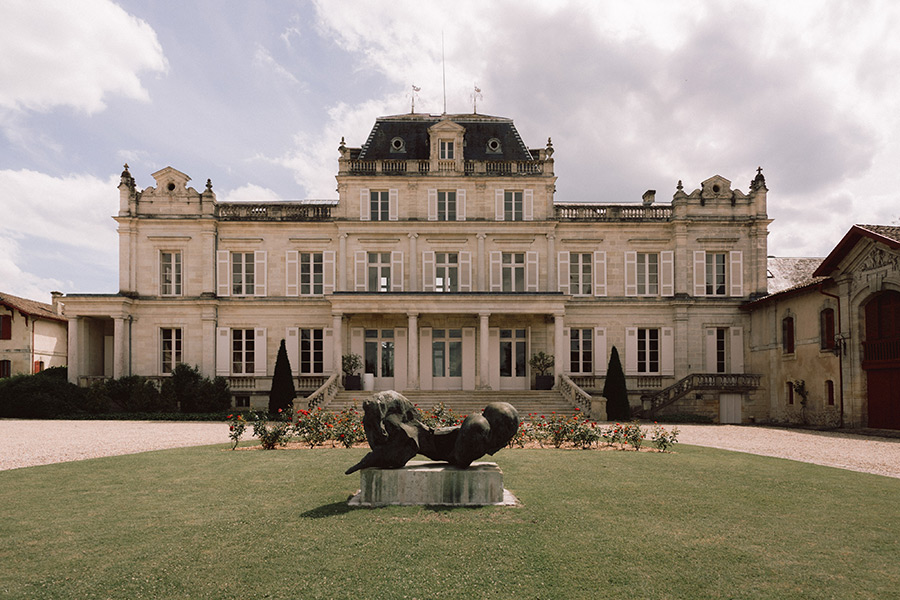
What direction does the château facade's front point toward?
toward the camera

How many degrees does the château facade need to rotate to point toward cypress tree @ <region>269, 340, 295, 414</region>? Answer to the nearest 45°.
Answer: approximately 45° to its right
